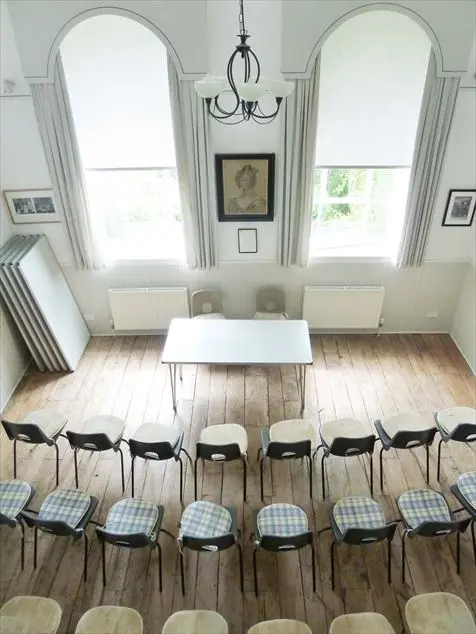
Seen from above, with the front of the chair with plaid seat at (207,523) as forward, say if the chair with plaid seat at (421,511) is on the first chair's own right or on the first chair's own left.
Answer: on the first chair's own right

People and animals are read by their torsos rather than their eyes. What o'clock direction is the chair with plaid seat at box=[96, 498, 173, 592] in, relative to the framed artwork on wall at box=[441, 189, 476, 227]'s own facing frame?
The chair with plaid seat is roughly at 1 o'clock from the framed artwork on wall.

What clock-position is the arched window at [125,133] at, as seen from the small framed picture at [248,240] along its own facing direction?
The arched window is roughly at 3 o'clock from the small framed picture.

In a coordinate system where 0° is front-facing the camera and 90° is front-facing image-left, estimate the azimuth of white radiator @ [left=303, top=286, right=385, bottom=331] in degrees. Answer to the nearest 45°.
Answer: approximately 0°

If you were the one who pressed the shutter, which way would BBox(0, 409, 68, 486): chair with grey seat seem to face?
facing away from the viewer and to the right of the viewer

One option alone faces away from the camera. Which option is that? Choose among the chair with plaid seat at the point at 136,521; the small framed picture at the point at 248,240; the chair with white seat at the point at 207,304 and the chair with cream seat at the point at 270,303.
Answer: the chair with plaid seat

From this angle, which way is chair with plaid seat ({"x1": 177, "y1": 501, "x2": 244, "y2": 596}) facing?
away from the camera
